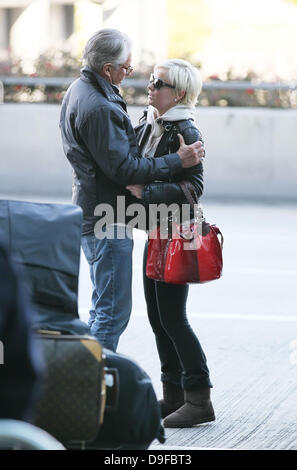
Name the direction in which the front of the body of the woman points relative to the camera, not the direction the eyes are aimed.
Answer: to the viewer's left

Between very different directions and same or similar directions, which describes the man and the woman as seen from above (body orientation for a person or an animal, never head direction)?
very different directions

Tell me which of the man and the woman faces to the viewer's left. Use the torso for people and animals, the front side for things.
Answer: the woman

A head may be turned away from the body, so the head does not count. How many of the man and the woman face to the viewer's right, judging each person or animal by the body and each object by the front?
1

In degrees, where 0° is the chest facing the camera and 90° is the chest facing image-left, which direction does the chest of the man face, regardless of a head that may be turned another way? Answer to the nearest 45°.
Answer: approximately 270°

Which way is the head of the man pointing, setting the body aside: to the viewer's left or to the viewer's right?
to the viewer's right

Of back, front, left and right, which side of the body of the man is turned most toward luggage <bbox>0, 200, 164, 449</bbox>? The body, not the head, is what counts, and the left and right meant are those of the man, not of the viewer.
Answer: right

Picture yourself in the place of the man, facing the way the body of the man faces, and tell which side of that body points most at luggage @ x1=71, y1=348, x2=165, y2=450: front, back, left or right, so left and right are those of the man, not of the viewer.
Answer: right

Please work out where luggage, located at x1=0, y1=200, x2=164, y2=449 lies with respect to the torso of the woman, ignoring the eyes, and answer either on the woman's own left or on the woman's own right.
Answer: on the woman's own left
